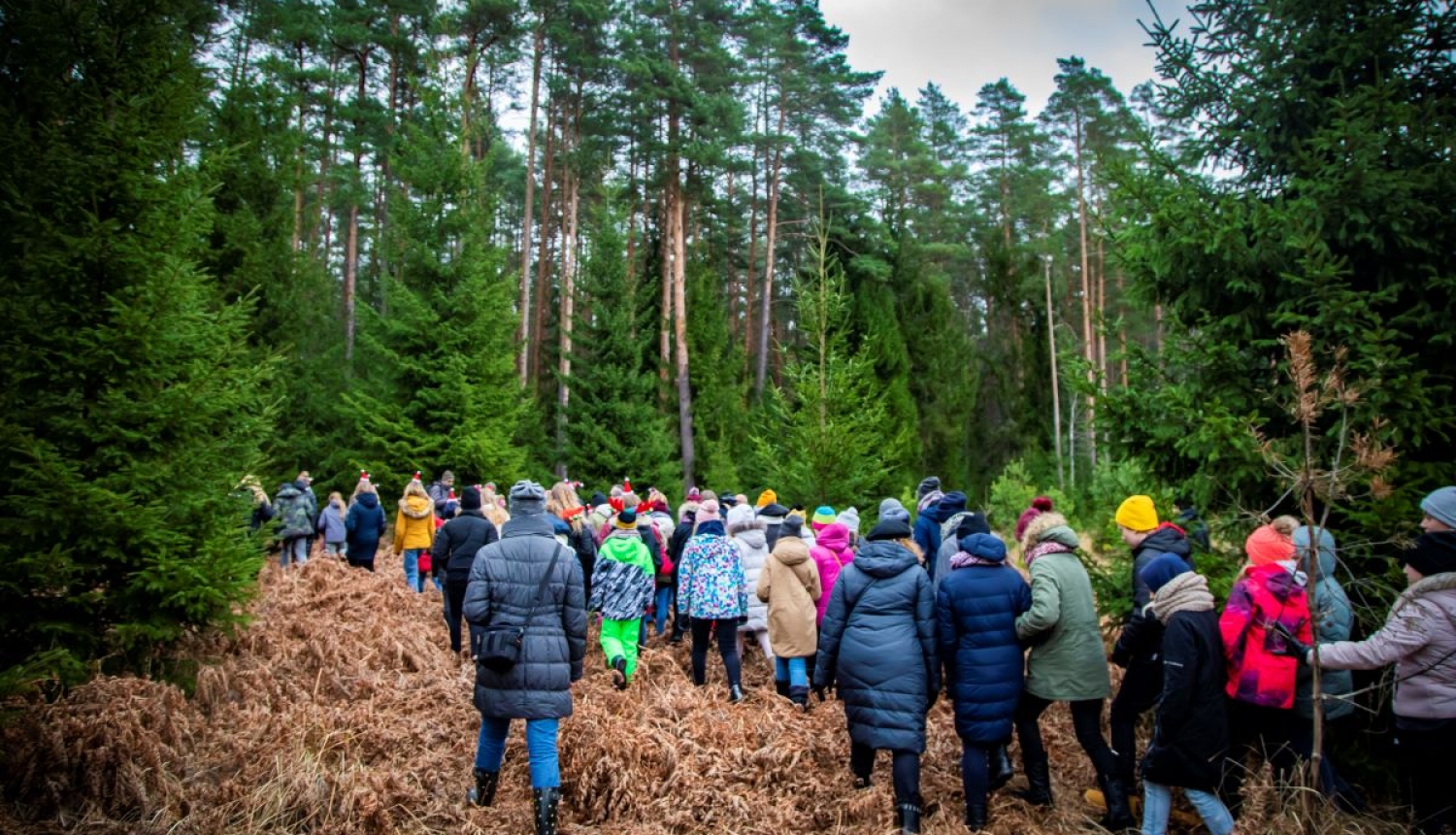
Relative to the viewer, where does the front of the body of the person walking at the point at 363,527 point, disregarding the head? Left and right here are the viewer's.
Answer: facing away from the viewer

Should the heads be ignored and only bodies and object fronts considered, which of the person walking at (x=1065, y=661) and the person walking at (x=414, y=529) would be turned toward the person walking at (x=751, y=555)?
the person walking at (x=1065, y=661)

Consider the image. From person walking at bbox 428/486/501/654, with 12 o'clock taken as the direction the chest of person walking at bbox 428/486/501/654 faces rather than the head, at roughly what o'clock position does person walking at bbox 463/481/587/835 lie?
person walking at bbox 463/481/587/835 is roughly at 6 o'clock from person walking at bbox 428/486/501/654.

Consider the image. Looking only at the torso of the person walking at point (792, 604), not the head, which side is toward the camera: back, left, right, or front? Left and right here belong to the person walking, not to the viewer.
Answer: back

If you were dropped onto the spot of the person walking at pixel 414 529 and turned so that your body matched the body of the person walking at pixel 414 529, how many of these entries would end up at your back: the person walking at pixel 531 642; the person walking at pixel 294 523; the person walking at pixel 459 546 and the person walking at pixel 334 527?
2

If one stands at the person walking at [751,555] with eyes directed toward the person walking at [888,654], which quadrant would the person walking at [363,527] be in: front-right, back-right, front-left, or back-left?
back-right

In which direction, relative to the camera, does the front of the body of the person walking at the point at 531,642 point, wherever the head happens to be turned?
away from the camera

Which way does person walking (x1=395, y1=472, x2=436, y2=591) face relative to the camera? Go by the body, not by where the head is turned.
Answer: away from the camera

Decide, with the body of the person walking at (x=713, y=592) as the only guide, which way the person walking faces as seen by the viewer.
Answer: away from the camera

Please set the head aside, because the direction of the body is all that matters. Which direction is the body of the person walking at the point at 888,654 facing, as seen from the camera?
away from the camera

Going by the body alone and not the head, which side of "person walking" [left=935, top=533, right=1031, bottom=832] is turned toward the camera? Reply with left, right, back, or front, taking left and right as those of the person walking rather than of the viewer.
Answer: back

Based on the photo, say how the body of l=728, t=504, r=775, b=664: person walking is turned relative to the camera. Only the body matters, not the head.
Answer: away from the camera

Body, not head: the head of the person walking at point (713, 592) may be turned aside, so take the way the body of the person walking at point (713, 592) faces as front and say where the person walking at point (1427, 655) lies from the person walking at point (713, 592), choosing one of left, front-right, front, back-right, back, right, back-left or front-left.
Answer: back-right

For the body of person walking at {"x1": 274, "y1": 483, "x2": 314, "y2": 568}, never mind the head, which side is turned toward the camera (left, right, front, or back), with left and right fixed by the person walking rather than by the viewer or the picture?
back

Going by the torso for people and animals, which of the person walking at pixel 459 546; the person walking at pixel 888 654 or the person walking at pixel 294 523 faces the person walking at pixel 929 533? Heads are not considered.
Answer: the person walking at pixel 888 654
